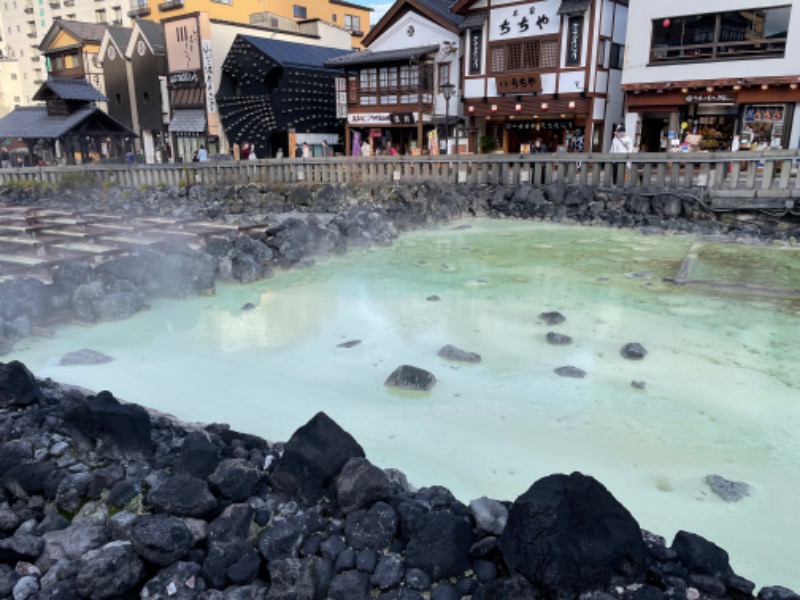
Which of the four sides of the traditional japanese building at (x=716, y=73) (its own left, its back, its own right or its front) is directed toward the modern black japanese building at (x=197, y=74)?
right

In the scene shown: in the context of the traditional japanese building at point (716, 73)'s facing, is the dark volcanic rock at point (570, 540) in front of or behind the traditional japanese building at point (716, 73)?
in front

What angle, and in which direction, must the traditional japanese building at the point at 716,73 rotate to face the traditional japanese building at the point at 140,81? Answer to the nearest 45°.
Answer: approximately 90° to its right

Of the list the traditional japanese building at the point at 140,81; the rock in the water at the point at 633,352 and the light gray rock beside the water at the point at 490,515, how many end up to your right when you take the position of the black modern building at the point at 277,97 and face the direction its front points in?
1

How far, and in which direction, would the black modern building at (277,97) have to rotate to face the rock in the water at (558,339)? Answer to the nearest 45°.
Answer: approximately 45° to its left

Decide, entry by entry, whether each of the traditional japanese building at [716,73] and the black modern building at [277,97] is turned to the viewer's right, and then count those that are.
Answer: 0

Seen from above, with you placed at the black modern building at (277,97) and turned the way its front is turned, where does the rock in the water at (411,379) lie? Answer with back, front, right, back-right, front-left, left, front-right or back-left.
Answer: front-left

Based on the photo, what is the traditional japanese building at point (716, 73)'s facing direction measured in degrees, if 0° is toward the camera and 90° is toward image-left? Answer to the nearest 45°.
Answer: approximately 0°

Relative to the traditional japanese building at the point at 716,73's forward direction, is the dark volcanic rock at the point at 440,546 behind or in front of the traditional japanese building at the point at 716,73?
in front

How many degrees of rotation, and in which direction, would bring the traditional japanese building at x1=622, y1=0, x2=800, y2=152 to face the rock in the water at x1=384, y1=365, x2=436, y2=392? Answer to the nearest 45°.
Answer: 0° — it already faces it

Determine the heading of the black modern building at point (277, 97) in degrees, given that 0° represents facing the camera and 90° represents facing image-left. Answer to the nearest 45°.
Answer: approximately 45°

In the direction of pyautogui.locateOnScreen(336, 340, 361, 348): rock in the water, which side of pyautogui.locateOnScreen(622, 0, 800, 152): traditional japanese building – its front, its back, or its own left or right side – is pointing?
front
